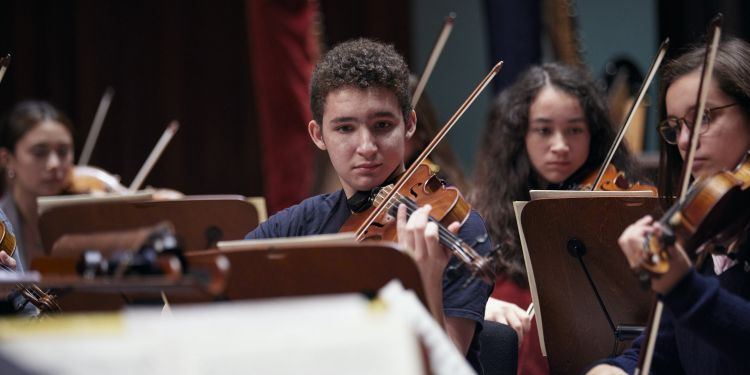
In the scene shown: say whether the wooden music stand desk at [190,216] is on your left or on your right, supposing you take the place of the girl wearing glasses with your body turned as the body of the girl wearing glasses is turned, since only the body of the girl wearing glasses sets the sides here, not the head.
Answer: on your right

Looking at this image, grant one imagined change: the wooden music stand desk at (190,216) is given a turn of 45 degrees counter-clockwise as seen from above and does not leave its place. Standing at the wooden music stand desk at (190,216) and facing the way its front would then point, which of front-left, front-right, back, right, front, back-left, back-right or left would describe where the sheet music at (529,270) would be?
back

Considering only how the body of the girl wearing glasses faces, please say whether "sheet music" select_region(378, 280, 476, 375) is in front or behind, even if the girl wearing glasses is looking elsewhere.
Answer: in front

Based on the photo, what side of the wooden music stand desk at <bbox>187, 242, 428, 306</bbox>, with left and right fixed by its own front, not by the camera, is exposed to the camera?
back

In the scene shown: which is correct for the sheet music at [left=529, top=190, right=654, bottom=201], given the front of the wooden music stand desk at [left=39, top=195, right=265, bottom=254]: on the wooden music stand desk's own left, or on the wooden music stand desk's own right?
on the wooden music stand desk's own right

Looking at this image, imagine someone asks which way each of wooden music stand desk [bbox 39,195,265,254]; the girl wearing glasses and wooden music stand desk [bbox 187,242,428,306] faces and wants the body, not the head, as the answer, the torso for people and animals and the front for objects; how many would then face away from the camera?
2

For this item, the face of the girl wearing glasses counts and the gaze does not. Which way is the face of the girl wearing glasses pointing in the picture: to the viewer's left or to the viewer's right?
to the viewer's left

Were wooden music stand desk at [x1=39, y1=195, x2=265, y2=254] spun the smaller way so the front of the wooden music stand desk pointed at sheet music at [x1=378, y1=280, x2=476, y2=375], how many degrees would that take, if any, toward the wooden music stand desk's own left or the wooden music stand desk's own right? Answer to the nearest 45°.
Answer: approximately 180°

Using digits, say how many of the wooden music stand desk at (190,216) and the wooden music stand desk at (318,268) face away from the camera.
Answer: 2

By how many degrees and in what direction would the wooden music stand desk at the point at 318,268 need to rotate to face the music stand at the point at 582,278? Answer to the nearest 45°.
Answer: approximately 45° to its right

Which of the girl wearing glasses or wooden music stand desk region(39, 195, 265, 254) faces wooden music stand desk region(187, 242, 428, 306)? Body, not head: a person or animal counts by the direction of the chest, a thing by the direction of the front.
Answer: the girl wearing glasses

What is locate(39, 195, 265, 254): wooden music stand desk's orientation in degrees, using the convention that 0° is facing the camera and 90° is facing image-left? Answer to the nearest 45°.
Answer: approximately 180°

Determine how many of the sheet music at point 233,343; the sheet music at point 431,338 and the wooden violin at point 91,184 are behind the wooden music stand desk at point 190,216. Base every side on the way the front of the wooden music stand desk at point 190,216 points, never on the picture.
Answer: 2

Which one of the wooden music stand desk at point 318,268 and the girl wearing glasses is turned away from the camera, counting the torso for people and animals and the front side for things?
the wooden music stand desk

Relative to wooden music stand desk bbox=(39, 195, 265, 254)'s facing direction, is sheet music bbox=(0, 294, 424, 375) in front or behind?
behind
